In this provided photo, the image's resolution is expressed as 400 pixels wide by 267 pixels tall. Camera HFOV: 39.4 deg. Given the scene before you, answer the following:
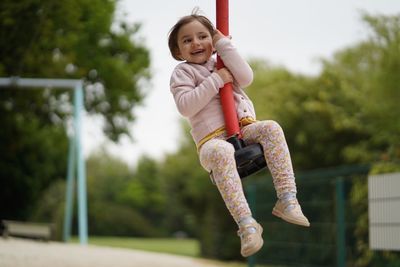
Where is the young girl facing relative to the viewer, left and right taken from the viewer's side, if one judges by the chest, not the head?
facing the viewer and to the right of the viewer

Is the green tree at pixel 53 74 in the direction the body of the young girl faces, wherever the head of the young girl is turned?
no

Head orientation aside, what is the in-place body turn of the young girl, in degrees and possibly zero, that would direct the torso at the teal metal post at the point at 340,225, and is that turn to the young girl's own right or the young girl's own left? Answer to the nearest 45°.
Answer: approximately 135° to the young girl's own left

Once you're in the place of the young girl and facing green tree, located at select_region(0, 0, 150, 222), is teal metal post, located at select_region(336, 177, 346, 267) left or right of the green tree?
right

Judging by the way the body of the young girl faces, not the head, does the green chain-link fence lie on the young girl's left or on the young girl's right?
on the young girl's left

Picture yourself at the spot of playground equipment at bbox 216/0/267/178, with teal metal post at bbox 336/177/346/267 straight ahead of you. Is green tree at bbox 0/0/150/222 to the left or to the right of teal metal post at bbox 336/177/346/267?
left
